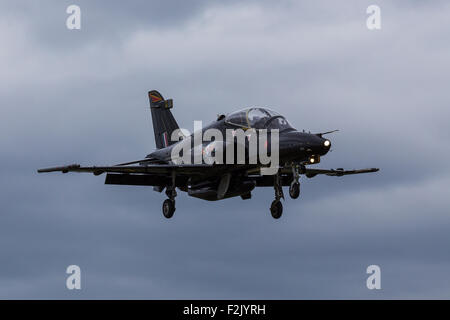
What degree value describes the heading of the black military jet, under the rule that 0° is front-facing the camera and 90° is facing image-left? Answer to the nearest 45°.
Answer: approximately 315°
